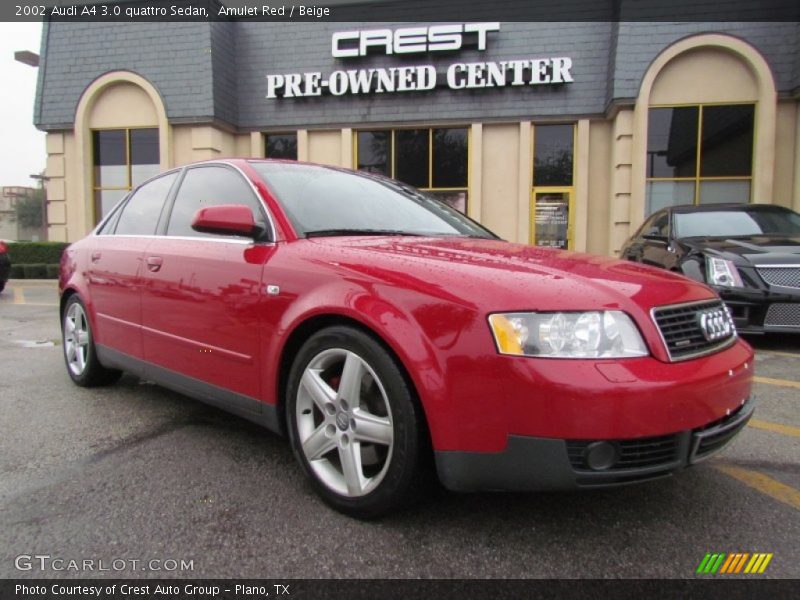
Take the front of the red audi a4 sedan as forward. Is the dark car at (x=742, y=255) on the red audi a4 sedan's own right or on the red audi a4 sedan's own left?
on the red audi a4 sedan's own left

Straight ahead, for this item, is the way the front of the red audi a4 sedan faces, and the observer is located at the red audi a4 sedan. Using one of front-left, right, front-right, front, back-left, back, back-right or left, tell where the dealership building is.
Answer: back-left

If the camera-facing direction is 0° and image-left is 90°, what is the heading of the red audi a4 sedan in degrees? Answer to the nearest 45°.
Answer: approximately 315°

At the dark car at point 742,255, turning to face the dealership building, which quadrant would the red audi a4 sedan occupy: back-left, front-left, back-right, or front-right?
back-left
